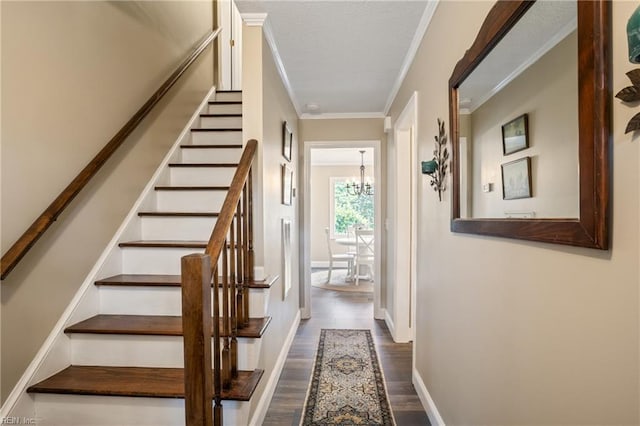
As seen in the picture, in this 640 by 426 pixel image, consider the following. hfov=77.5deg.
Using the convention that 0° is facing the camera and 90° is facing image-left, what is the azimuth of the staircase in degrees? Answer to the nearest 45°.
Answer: approximately 0°

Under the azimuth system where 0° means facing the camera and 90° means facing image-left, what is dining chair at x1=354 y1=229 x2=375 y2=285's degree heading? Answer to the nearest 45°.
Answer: approximately 135°

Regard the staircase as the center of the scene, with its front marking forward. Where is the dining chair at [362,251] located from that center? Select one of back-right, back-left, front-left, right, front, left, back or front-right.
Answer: back-left

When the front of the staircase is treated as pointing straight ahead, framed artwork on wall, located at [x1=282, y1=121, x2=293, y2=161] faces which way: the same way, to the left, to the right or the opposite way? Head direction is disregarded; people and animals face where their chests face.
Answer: to the left

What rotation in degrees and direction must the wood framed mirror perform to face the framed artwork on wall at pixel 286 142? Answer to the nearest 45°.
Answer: approximately 90° to its right

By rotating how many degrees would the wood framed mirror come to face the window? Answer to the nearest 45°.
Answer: approximately 90° to its right

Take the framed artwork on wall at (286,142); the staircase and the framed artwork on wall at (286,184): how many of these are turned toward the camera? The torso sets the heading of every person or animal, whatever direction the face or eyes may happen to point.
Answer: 1

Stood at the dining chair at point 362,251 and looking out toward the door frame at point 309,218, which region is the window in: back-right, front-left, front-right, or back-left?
back-right

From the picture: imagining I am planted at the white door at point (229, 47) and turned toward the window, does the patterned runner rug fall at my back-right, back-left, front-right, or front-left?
back-right

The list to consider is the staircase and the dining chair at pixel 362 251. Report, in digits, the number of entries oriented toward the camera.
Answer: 1

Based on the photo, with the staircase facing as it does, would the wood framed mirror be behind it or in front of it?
in front

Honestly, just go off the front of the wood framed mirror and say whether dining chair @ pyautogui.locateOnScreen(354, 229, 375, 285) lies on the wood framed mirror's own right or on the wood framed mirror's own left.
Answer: on the wood framed mirror's own right

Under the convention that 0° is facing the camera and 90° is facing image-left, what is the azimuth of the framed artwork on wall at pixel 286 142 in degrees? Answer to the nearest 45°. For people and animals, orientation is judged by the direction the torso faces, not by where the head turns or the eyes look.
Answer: approximately 270°

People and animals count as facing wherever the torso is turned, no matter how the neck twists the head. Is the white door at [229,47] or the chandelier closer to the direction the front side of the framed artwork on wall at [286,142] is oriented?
the chandelier
